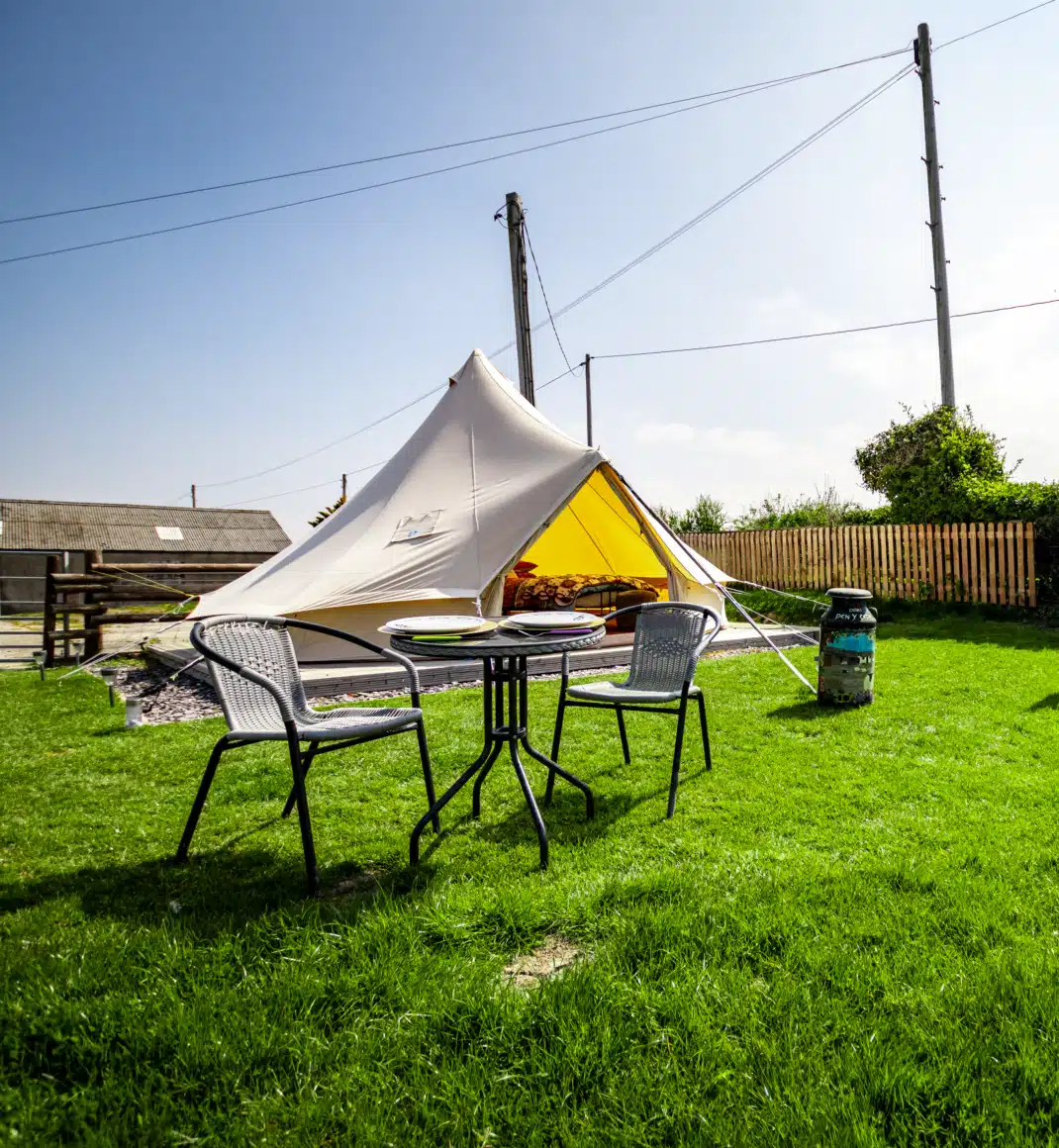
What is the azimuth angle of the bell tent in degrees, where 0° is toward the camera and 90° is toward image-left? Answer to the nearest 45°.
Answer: approximately 315°

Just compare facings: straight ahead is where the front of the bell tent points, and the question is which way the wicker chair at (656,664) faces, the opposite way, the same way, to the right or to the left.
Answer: to the right

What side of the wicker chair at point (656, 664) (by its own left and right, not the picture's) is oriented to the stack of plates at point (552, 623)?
front

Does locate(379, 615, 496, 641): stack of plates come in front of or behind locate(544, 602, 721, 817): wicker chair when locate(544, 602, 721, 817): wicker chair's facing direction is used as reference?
in front

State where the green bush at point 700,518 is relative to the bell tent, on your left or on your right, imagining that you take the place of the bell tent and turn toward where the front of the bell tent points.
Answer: on your left

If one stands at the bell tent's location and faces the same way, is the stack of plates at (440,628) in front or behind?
in front

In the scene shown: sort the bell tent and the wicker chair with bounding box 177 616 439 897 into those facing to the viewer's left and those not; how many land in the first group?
0

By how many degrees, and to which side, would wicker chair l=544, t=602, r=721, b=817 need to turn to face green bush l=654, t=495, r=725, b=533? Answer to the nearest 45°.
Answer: approximately 135° to its right
